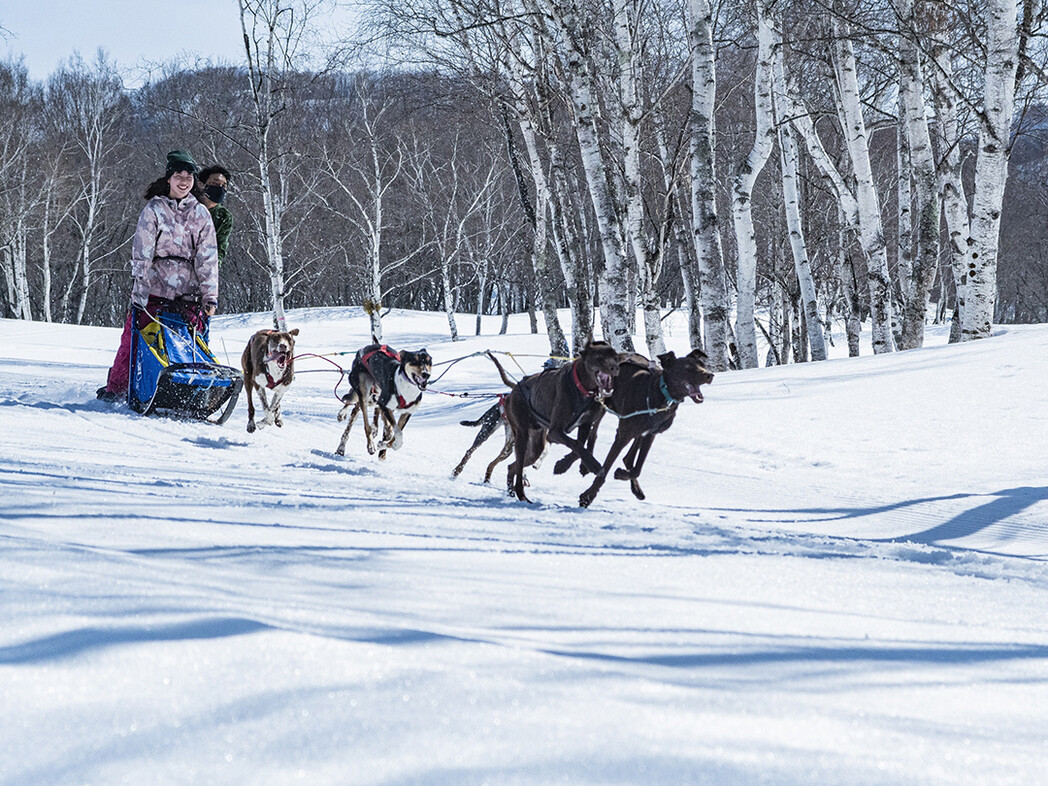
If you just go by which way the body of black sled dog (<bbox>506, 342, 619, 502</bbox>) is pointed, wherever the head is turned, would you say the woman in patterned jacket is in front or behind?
behind

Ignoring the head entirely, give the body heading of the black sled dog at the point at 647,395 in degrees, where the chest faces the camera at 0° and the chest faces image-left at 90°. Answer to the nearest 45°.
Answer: approximately 315°

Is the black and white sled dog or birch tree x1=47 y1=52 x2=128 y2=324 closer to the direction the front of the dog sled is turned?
the black and white sled dog

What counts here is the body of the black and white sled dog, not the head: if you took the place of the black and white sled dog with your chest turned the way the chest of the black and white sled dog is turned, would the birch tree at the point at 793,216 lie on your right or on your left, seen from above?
on your left

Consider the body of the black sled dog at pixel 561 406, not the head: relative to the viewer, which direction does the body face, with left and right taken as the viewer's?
facing the viewer and to the right of the viewer

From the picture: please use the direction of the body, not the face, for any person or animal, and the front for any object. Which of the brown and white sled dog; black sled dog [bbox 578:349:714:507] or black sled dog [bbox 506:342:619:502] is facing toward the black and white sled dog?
the brown and white sled dog

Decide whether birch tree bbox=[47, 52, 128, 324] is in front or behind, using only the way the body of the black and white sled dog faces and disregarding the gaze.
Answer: behind

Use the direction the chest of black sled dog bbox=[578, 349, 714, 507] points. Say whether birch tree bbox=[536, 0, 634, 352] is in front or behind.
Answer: behind
